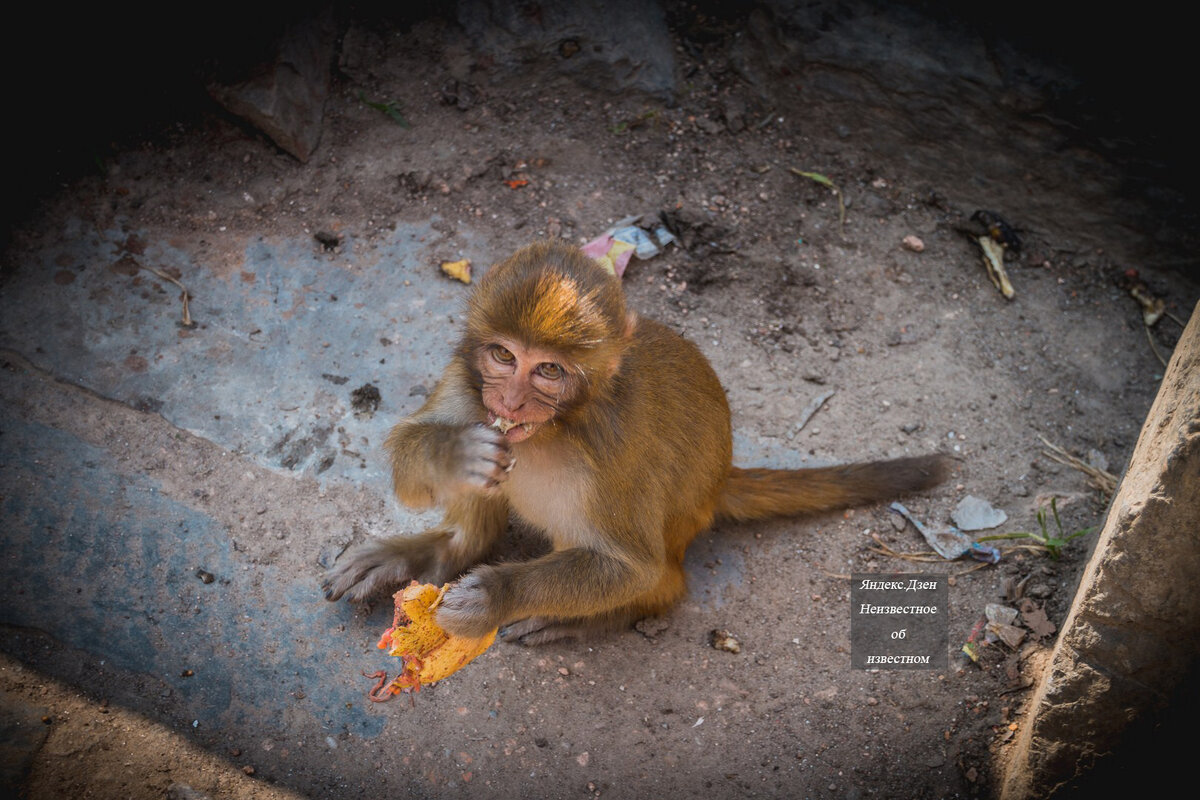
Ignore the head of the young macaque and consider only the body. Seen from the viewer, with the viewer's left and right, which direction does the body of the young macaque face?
facing the viewer and to the left of the viewer

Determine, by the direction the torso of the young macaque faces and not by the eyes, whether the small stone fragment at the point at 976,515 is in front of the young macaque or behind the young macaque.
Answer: behind

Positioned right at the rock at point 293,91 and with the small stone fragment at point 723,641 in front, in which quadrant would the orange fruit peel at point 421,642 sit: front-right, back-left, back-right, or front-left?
front-right

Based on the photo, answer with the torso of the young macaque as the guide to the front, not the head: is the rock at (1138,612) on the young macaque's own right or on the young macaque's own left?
on the young macaque's own left

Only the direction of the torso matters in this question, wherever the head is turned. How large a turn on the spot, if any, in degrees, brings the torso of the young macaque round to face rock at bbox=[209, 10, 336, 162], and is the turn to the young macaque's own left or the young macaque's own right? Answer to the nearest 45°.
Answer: approximately 90° to the young macaque's own right
